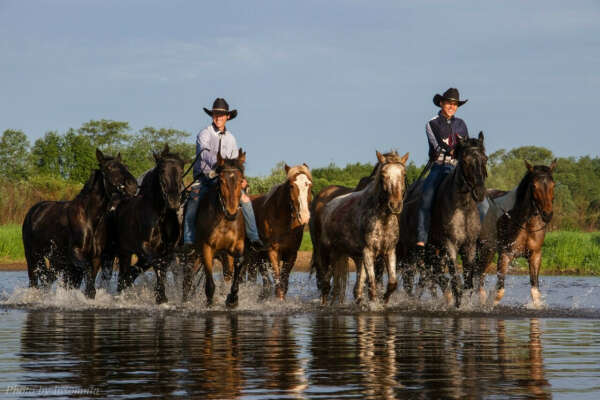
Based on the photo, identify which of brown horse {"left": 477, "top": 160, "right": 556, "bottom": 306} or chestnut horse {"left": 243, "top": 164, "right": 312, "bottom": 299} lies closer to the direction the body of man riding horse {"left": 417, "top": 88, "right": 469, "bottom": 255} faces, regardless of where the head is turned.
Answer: the brown horse

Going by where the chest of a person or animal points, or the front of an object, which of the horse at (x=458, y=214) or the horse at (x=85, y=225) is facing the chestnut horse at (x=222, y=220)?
the horse at (x=85, y=225)

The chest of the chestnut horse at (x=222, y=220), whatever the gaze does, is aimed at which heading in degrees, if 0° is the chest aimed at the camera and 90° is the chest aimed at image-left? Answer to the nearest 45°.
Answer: approximately 0°

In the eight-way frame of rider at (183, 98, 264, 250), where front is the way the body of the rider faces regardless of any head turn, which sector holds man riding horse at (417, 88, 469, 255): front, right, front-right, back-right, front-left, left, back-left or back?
left

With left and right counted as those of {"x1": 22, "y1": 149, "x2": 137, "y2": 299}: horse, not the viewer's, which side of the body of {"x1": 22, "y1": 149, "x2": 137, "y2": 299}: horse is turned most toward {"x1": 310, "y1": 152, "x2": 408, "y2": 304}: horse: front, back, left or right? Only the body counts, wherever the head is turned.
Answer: front

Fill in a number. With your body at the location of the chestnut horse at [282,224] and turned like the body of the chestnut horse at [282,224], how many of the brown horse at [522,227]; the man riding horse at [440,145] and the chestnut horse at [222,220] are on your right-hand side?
1
